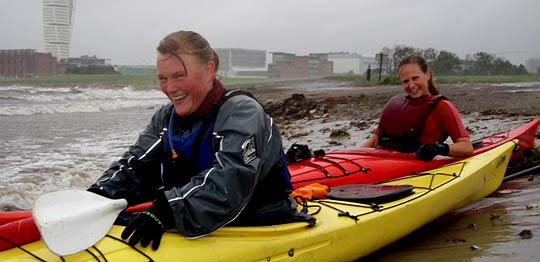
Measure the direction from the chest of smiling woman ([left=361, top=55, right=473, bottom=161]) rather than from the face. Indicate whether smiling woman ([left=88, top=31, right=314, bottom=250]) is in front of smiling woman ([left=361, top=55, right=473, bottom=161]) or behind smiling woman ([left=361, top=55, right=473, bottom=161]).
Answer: in front

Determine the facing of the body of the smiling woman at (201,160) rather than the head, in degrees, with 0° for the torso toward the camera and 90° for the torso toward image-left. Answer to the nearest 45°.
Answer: approximately 45°

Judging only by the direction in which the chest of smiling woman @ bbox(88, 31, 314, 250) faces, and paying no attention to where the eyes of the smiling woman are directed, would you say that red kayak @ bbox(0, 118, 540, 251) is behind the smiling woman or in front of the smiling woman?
behind

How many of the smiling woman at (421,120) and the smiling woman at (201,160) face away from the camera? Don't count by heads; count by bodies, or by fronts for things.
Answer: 0

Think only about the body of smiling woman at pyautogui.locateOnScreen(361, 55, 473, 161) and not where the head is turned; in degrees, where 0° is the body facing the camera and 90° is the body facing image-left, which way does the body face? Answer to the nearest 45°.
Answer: approximately 45°
